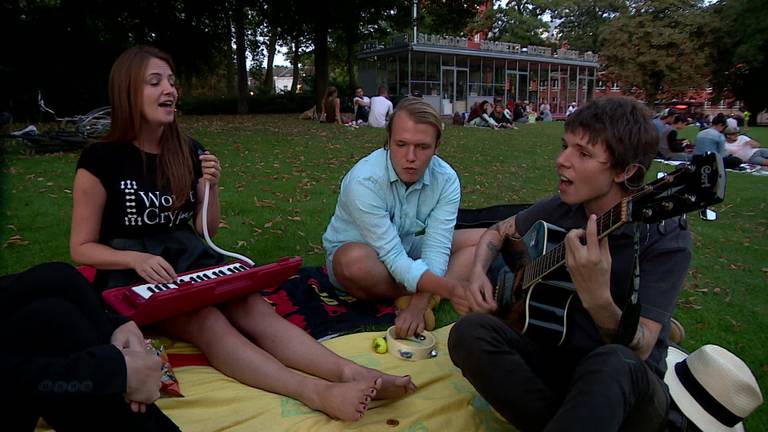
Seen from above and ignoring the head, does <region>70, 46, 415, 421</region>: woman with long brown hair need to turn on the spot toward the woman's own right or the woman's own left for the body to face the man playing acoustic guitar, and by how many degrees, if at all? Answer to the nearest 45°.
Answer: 0° — they already face them

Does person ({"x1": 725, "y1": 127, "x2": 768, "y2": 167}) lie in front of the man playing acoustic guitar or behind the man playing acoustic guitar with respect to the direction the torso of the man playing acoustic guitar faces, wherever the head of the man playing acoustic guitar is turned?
behind

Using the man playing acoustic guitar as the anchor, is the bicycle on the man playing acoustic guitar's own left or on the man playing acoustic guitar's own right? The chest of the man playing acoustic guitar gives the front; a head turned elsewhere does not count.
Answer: on the man playing acoustic guitar's own right

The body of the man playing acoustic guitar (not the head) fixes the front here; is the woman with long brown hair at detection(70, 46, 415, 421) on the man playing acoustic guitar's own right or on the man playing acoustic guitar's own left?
on the man playing acoustic guitar's own right

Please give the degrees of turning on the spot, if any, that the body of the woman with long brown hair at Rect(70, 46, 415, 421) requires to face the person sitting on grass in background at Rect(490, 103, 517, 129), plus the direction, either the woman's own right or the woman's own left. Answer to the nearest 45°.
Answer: approximately 90° to the woman's own left

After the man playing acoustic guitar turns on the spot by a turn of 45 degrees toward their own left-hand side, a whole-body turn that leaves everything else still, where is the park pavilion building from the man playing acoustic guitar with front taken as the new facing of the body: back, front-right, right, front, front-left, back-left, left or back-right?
back

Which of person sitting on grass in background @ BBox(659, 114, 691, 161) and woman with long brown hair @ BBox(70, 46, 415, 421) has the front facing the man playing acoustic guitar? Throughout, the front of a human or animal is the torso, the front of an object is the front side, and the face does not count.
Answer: the woman with long brown hair

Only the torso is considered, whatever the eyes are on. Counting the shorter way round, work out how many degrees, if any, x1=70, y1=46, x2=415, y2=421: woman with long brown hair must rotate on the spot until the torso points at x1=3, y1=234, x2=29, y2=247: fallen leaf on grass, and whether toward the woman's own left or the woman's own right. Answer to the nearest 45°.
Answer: approximately 180°

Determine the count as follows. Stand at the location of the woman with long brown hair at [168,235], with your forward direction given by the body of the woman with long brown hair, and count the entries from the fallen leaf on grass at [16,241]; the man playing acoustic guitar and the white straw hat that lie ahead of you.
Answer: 2

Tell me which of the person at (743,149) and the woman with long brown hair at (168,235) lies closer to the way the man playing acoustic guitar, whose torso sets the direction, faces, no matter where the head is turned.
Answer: the woman with long brown hair

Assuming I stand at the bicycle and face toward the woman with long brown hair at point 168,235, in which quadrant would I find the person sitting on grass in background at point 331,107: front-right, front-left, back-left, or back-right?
back-left
